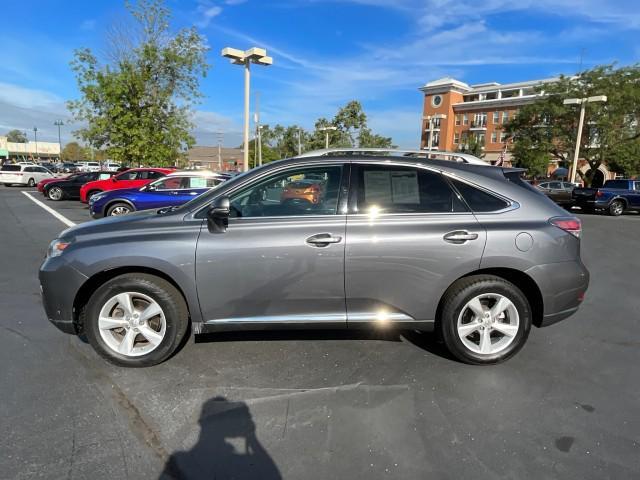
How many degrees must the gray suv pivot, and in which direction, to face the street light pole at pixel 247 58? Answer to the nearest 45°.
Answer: approximately 90° to its right

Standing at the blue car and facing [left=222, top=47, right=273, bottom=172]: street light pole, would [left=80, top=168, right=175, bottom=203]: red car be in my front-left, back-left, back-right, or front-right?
front-left

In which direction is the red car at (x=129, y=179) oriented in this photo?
to the viewer's left

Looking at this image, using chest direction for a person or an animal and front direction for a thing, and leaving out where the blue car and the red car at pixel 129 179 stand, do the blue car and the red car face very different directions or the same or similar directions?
same or similar directions

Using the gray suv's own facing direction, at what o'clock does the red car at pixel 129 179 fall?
The red car is roughly at 2 o'clock from the gray suv.

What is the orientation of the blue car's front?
to the viewer's left

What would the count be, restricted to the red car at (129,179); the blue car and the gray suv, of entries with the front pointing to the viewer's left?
3

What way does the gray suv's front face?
to the viewer's left

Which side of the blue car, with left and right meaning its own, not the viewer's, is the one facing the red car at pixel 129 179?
right

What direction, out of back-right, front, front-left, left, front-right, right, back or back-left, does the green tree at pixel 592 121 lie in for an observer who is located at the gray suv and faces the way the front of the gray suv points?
back-right

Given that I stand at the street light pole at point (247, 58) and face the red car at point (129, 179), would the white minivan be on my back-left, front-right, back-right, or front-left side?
front-right

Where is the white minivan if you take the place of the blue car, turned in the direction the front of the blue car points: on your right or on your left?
on your right

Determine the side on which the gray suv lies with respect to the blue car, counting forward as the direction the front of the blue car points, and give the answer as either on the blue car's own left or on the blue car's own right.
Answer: on the blue car's own left

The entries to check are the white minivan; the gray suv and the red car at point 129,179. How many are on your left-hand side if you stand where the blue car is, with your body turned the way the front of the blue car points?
1
